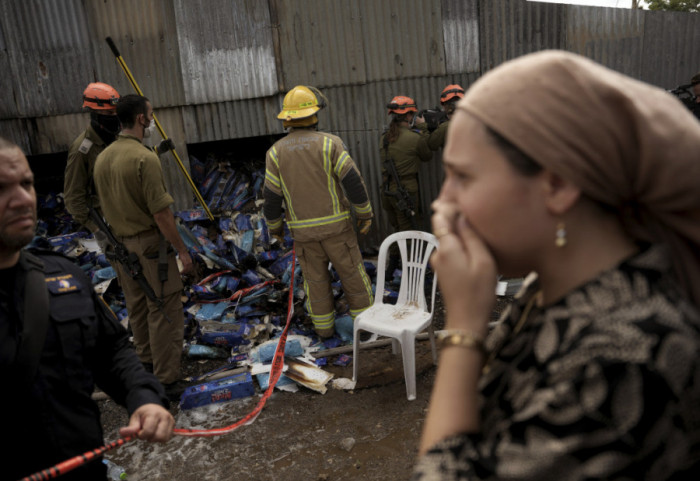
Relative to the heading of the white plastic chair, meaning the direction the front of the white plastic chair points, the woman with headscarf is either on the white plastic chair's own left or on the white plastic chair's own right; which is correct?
on the white plastic chair's own left

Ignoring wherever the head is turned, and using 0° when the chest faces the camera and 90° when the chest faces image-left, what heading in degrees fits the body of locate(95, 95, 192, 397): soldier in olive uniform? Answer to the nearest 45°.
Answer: approximately 225°

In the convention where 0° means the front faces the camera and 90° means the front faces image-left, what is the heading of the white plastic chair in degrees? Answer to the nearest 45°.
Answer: approximately 45°

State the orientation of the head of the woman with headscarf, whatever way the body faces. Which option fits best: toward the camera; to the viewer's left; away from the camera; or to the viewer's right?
to the viewer's left

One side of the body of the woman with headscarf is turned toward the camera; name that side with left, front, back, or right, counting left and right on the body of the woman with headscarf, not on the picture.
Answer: left

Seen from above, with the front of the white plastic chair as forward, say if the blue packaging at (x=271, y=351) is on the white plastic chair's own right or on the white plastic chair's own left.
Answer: on the white plastic chair's own right

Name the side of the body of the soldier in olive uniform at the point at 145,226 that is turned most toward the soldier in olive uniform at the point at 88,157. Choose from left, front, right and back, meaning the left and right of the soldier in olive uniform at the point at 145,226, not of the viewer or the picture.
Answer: left

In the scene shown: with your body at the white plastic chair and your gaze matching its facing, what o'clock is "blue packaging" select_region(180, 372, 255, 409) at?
The blue packaging is roughly at 1 o'clock from the white plastic chair.

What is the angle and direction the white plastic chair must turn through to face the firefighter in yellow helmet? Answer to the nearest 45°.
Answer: approximately 90° to its right

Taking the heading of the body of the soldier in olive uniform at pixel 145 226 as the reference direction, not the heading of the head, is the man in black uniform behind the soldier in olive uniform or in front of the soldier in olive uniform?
behind

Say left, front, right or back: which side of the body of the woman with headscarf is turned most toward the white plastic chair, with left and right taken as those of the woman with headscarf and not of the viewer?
right
